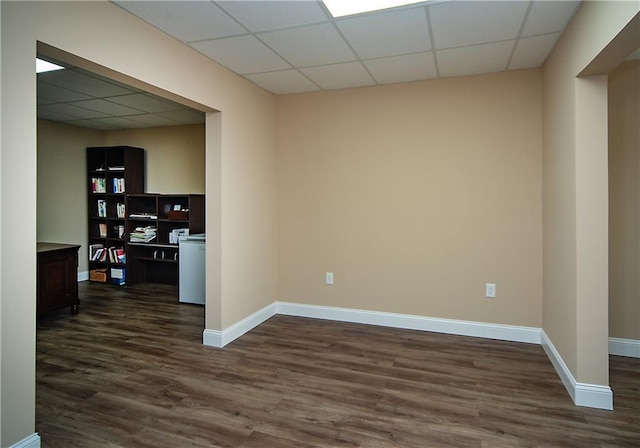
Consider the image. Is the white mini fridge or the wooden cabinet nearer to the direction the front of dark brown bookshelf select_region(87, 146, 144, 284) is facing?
the wooden cabinet

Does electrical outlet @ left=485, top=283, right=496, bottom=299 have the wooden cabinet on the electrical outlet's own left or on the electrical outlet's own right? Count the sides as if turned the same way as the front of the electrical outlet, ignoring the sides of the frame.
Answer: on the electrical outlet's own right

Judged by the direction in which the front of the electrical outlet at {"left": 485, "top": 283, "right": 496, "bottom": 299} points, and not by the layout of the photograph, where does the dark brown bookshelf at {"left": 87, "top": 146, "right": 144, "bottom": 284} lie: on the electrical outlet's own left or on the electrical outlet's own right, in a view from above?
on the electrical outlet's own right

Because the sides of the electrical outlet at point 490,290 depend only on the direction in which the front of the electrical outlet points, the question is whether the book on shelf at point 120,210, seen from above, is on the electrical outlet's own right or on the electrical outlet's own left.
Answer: on the electrical outlet's own right

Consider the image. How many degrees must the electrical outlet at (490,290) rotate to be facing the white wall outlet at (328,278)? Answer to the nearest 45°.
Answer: approximately 90° to its right

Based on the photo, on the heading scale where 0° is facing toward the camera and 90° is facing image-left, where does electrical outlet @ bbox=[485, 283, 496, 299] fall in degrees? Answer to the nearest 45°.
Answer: approximately 0°

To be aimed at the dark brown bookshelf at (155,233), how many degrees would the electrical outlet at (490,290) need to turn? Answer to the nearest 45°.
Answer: approximately 90° to its right

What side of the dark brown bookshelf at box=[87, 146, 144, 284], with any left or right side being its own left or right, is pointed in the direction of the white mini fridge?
left
